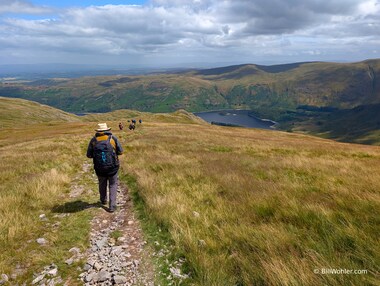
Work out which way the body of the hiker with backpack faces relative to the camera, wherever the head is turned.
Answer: away from the camera
